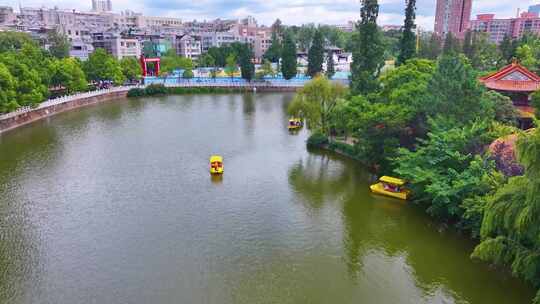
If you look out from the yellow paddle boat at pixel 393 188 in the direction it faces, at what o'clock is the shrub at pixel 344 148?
The shrub is roughly at 2 o'clock from the yellow paddle boat.

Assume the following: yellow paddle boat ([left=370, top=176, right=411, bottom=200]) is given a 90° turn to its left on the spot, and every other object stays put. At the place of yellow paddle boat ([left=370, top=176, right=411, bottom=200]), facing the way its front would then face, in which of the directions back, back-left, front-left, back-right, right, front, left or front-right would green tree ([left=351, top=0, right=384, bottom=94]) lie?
back

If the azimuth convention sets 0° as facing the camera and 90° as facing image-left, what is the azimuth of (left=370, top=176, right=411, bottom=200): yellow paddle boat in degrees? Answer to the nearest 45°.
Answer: approximately 90°

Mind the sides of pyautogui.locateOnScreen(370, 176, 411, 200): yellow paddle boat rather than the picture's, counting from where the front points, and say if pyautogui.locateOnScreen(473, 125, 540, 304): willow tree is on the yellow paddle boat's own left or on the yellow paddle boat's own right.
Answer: on the yellow paddle boat's own left

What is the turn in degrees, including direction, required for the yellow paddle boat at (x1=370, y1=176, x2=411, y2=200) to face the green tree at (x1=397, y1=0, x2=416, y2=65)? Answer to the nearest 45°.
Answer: approximately 90° to its right

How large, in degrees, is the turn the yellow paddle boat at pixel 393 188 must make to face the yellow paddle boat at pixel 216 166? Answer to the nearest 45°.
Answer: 0° — it already faces it

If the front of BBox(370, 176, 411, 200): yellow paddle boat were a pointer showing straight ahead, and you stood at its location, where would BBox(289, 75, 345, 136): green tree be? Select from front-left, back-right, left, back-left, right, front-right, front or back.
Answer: front-right

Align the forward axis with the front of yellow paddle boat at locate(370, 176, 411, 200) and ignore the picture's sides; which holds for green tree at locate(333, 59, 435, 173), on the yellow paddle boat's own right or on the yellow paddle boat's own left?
on the yellow paddle boat's own right

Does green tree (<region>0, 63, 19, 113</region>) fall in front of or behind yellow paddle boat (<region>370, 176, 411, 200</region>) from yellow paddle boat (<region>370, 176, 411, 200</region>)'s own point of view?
in front

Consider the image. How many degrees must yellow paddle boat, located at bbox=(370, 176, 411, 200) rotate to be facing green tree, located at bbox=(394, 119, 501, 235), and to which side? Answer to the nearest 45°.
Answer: approximately 135° to its left

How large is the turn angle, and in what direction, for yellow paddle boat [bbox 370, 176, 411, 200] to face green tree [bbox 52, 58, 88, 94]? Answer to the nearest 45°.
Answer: approximately 45° to its right

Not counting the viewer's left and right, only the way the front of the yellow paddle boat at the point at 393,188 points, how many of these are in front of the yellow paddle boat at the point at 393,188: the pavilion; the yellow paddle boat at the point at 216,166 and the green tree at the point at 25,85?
2

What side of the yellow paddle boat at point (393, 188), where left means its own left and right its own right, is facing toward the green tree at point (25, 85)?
front
